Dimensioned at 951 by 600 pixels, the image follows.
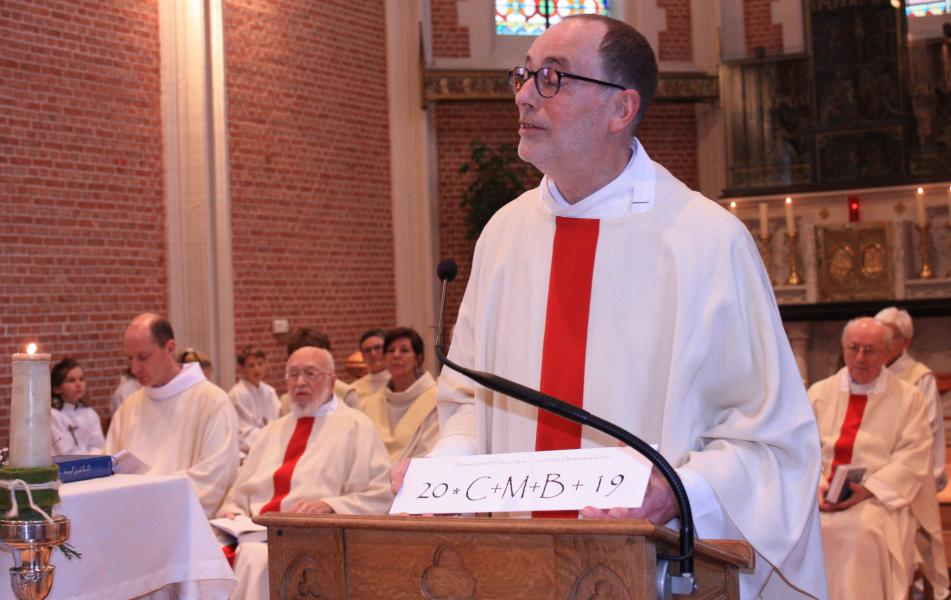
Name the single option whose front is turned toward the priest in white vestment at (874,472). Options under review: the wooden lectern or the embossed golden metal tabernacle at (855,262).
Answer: the embossed golden metal tabernacle

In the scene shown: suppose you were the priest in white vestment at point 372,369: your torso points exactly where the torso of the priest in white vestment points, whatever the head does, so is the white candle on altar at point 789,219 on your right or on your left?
on your left

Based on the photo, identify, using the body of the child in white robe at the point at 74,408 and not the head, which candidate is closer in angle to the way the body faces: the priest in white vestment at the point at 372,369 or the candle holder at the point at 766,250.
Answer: the priest in white vestment

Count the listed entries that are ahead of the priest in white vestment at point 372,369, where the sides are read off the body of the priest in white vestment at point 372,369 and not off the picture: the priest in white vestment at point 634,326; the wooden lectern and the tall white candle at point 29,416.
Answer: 3

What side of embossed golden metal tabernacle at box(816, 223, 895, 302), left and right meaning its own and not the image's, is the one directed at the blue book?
front

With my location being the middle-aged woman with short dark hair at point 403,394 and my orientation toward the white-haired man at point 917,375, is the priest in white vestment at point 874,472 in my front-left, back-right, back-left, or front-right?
front-right

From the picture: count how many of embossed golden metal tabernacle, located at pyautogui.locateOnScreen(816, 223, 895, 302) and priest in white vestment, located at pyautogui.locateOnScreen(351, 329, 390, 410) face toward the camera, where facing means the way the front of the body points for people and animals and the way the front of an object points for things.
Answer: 2

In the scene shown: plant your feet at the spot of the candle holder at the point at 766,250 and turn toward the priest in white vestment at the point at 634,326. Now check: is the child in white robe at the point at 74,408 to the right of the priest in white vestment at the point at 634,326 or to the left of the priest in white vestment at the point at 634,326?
right

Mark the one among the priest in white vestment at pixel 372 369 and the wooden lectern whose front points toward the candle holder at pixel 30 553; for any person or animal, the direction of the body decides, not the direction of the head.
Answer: the priest in white vestment

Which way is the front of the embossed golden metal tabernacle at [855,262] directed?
toward the camera

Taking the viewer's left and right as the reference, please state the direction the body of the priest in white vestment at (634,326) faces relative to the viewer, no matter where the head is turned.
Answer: facing the viewer and to the left of the viewer

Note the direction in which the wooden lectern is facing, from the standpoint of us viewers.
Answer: facing the viewer

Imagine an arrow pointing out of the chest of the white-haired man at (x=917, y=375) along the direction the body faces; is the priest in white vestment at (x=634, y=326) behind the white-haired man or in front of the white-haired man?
in front
